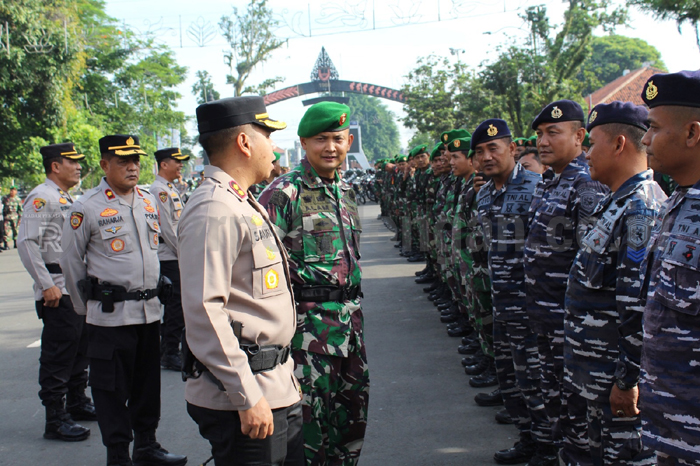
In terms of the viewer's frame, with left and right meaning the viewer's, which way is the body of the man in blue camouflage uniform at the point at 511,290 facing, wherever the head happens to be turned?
facing the viewer and to the left of the viewer

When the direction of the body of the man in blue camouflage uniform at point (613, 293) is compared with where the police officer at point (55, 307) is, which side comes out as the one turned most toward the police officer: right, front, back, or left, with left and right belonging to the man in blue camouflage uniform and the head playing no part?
front

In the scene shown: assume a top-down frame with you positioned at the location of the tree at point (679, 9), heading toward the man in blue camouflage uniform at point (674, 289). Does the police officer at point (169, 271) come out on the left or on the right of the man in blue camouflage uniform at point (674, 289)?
right

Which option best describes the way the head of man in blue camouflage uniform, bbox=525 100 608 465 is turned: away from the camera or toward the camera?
toward the camera

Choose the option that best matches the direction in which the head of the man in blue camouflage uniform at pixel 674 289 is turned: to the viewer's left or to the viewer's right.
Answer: to the viewer's left

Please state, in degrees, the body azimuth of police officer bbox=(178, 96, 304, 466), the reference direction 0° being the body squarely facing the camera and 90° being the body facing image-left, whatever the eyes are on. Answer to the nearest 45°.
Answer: approximately 270°

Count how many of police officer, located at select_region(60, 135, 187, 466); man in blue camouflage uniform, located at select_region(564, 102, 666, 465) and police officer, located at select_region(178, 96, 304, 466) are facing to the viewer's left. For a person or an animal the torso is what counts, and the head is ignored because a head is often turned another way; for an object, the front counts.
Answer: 1

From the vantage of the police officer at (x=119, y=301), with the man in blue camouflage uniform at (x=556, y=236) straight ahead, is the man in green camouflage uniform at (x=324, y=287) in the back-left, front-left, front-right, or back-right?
front-right

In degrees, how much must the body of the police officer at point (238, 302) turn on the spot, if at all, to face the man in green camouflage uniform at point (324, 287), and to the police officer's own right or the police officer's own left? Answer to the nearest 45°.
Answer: approximately 45° to the police officer's own left

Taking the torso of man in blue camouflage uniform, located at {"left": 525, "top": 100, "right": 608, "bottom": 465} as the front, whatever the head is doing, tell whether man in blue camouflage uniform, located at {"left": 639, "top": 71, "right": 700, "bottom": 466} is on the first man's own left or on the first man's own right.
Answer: on the first man's own left

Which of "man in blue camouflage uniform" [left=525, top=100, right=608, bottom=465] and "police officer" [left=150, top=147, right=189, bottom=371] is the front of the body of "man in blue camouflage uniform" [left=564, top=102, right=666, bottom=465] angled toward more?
the police officer

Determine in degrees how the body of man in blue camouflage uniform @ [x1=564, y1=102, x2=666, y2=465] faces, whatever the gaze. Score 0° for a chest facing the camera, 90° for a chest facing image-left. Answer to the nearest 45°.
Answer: approximately 90°

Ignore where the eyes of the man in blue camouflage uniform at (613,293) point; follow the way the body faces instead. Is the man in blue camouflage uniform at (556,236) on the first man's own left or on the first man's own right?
on the first man's own right
